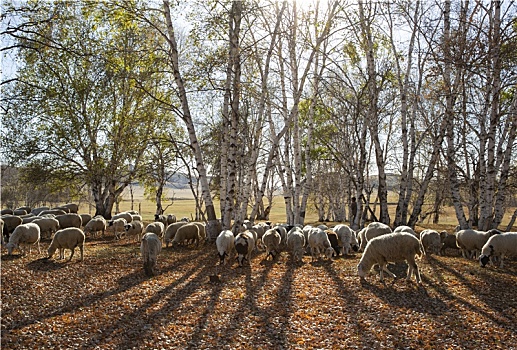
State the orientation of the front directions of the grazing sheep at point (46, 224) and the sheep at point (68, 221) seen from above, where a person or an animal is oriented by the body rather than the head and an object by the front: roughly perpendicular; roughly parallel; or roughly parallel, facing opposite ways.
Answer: roughly parallel

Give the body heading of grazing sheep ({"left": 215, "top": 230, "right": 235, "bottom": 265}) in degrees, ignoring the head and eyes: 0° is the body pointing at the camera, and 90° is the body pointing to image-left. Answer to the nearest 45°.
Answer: approximately 0°

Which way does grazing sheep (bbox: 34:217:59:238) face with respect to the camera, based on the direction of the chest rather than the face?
to the viewer's left

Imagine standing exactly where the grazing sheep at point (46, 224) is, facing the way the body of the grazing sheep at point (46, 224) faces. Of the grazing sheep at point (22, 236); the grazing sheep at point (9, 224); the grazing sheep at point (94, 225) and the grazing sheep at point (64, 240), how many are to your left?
2

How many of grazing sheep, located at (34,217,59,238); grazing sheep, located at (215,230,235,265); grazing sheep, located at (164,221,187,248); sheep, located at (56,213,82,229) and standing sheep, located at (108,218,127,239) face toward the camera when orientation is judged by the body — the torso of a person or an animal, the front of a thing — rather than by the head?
2

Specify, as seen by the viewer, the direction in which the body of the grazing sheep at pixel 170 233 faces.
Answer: to the viewer's left

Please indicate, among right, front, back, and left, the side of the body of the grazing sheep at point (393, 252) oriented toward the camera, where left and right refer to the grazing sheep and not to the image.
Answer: left

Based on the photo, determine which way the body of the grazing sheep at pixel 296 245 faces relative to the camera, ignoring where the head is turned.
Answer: toward the camera

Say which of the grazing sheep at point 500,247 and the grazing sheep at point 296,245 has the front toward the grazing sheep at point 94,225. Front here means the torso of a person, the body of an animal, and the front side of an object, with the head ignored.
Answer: the grazing sheep at point 500,247

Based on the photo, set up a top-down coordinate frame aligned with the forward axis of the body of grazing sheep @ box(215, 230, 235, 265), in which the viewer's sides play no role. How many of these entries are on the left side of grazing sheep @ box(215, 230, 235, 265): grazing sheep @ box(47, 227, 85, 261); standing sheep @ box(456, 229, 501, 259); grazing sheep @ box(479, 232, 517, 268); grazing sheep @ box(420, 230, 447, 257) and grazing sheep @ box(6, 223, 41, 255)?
3

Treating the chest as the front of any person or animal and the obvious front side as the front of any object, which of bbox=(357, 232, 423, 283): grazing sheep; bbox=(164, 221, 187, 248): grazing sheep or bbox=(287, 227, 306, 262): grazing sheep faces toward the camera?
bbox=(287, 227, 306, 262): grazing sheep

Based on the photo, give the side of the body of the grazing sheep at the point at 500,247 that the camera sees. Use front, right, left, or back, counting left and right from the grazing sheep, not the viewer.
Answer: left

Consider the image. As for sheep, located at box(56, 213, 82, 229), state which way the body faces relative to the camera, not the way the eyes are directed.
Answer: to the viewer's left

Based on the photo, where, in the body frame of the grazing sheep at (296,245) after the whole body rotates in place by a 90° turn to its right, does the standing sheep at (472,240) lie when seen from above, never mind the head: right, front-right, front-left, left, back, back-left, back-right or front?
back

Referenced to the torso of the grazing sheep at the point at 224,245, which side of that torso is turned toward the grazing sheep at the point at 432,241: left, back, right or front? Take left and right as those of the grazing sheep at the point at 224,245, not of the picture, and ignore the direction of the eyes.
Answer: left

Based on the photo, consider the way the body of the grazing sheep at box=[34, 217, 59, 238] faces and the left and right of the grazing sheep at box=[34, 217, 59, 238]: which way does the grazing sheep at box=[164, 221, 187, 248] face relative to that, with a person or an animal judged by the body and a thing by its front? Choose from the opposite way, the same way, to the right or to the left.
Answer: the same way
